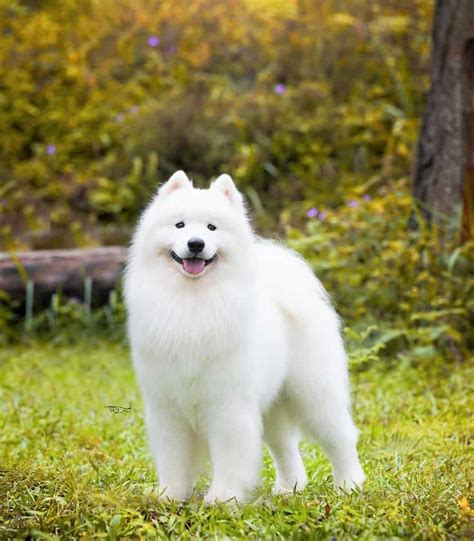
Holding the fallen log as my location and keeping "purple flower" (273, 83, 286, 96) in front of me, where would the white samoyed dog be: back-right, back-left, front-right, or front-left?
back-right

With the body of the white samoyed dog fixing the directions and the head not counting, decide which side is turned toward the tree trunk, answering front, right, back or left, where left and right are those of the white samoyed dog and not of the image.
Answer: back

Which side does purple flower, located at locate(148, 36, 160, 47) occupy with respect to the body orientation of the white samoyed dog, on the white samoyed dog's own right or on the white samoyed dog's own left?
on the white samoyed dog's own right

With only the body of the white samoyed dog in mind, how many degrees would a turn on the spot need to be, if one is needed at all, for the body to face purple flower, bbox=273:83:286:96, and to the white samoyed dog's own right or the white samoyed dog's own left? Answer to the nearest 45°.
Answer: approximately 135° to the white samoyed dog's own right

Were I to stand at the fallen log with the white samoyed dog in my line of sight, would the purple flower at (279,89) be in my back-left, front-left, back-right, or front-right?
back-left

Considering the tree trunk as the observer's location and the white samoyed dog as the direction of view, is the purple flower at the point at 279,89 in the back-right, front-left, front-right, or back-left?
back-right

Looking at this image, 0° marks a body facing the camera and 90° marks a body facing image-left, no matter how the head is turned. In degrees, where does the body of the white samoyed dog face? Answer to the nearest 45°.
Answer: approximately 45°
